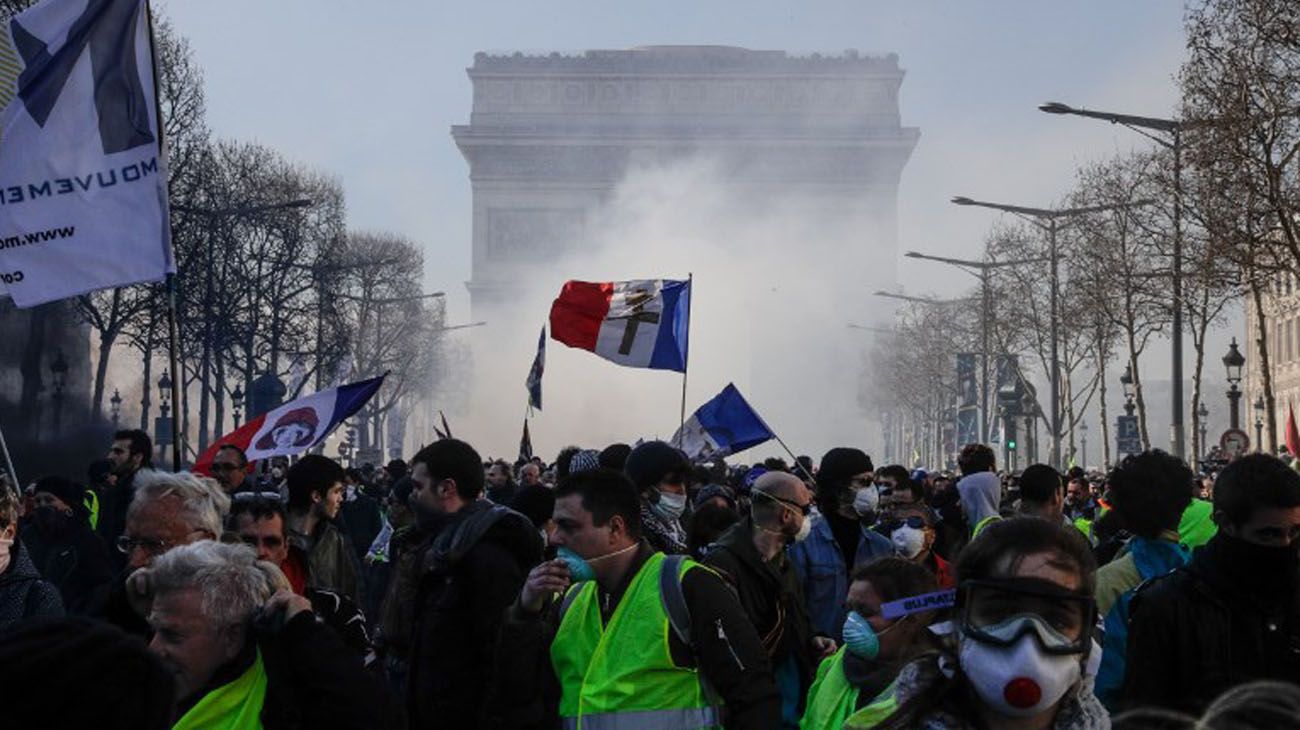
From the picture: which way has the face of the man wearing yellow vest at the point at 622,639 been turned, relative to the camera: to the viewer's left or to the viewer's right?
to the viewer's left

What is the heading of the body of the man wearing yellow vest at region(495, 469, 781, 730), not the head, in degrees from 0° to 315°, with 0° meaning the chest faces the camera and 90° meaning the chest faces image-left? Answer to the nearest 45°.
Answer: approximately 45°

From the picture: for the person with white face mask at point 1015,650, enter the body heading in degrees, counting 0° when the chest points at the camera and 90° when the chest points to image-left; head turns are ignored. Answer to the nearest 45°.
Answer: approximately 0°

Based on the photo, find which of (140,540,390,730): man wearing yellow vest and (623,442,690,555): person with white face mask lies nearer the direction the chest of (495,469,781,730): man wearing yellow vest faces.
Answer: the man wearing yellow vest

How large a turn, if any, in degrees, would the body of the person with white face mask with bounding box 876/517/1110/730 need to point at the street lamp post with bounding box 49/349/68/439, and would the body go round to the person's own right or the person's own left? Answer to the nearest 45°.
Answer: approximately 135° to the person's own right
